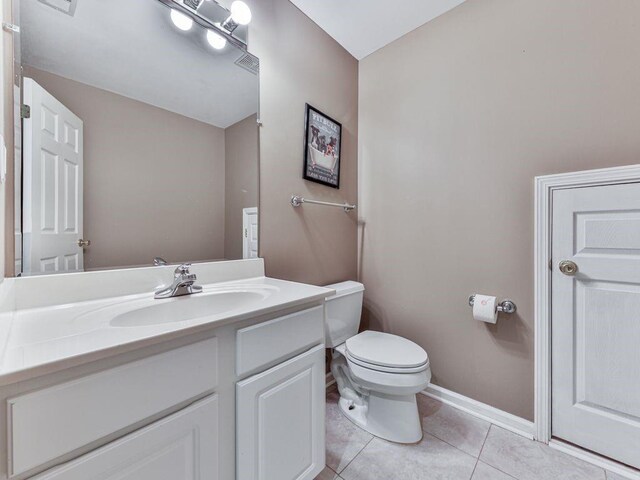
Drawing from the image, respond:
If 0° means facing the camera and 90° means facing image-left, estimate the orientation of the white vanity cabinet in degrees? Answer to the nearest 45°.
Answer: approximately 315°

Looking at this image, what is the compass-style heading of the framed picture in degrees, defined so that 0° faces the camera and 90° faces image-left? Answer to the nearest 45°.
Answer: approximately 315°

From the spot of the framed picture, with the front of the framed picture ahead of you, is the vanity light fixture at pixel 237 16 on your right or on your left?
on your right

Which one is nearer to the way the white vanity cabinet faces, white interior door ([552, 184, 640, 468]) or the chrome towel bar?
the white interior door

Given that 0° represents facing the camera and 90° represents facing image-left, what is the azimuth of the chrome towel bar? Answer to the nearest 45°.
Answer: approximately 315°

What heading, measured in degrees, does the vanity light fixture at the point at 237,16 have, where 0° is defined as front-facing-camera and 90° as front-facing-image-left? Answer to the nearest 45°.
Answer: approximately 315°

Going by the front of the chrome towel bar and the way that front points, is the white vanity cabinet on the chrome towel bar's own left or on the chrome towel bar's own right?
on the chrome towel bar's own right

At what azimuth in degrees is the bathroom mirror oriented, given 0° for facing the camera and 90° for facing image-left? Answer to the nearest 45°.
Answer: approximately 315°
